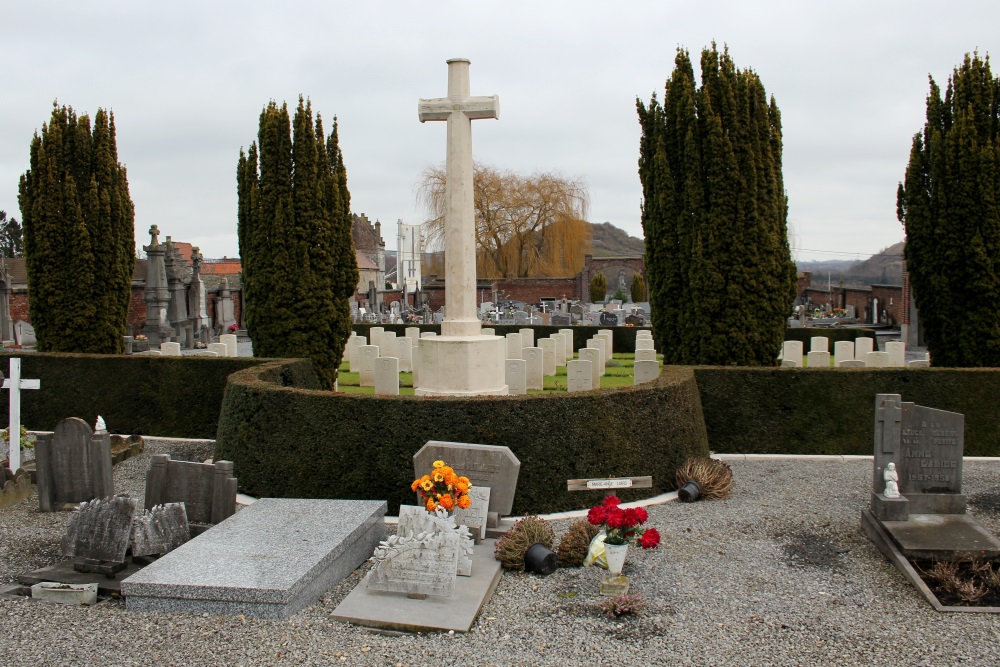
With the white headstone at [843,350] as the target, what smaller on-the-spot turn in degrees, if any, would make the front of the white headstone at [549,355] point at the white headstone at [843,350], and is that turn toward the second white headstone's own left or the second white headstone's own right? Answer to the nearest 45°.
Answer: approximately 90° to the second white headstone's own left

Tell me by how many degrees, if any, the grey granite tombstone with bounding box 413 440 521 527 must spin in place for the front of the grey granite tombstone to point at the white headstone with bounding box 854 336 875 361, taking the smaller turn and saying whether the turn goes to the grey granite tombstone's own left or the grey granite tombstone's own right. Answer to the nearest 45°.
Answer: approximately 135° to the grey granite tombstone's own left

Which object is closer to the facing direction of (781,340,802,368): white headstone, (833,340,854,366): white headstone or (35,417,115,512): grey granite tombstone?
the grey granite tombstone

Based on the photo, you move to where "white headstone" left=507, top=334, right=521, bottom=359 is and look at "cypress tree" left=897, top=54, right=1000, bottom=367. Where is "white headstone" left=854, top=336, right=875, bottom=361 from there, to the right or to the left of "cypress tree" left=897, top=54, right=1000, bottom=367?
left

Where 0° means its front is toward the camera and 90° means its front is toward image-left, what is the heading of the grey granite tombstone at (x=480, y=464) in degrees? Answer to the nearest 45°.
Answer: approximately 0°

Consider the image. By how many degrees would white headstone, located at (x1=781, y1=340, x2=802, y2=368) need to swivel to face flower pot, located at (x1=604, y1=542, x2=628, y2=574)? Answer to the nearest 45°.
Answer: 0° — it already faces it
